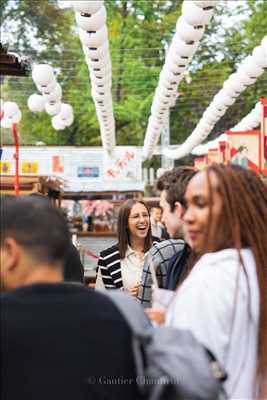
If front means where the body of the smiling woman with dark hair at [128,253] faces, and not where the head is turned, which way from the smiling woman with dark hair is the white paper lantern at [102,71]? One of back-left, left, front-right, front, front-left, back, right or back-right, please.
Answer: back-left

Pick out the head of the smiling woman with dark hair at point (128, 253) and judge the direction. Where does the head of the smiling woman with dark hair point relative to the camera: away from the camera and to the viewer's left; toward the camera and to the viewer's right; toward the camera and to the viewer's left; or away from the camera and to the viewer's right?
toward the camera and to the viewer's right

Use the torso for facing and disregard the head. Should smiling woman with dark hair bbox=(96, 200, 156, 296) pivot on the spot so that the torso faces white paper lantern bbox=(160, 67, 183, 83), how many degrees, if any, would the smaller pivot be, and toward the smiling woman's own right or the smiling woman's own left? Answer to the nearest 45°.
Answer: approximately 135° to the smiling woman's own left

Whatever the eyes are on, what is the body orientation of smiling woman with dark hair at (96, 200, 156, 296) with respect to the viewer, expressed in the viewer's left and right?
facing the viewer and to the right of the viewer

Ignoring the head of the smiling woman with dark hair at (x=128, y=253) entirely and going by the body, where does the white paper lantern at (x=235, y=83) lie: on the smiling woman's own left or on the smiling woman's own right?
on the smiling woman's own left

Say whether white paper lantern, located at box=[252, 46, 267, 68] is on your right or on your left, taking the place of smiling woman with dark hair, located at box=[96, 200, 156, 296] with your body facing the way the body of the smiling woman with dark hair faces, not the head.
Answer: on your left
